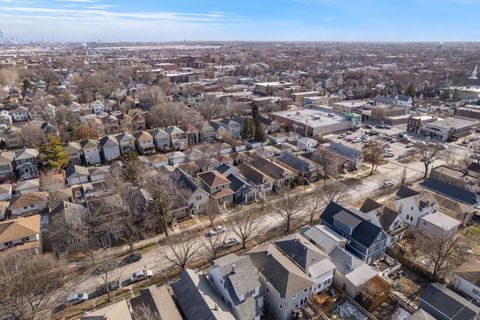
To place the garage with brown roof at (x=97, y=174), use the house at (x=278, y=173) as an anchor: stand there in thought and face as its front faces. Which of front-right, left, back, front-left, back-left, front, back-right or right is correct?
back-right

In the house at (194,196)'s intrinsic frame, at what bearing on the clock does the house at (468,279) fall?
the house at (468,279) is roughly at 12 o'clock from the house at (194,196).

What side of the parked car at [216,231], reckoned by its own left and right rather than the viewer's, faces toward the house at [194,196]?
right

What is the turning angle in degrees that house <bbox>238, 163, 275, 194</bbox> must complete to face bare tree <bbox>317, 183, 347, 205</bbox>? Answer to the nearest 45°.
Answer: approximately 45° to its left

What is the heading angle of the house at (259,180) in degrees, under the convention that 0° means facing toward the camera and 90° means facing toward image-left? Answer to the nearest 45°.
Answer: approximately 315°

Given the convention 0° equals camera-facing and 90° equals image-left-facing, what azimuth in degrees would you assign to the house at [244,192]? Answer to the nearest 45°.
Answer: approximately 315°

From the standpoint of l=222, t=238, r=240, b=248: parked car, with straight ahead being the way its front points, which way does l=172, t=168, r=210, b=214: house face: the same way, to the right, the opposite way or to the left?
to the right

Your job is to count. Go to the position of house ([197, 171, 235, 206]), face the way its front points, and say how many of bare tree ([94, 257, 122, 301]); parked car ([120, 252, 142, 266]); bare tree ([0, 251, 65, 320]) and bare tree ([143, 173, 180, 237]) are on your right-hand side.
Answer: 4

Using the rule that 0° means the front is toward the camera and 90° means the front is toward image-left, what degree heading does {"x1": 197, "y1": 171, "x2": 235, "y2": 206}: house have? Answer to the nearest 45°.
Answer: approximately 315°

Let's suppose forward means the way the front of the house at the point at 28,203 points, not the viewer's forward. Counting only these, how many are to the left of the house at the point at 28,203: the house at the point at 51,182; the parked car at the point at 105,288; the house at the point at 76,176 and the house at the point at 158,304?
2

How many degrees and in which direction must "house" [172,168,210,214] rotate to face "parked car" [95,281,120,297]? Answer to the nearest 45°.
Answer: approximately 90° to its right
